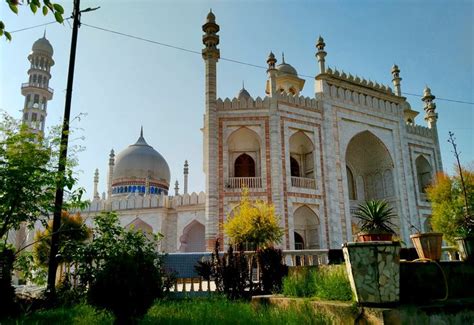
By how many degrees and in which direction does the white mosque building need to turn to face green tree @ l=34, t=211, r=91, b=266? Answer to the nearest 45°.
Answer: approximately 90° to its right

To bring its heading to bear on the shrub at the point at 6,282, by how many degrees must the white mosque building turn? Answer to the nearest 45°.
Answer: approximately 90° to its right

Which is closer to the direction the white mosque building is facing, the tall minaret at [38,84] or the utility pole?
the utility pole

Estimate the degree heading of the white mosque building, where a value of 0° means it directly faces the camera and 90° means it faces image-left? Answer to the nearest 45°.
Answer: approximately 315°

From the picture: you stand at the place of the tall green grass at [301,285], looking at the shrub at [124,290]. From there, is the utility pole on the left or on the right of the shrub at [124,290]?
right

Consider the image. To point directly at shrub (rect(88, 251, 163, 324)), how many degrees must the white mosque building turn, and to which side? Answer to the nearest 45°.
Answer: approximately 45° to its right

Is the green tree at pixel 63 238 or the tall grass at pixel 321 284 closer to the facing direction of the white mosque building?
the tall grass

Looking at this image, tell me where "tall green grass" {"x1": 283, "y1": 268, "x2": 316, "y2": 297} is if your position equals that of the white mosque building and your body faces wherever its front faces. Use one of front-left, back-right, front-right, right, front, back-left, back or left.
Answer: front-right

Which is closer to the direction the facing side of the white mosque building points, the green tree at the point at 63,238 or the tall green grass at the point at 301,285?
the tall green grass

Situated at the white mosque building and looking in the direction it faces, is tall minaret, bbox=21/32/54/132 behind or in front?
behind
